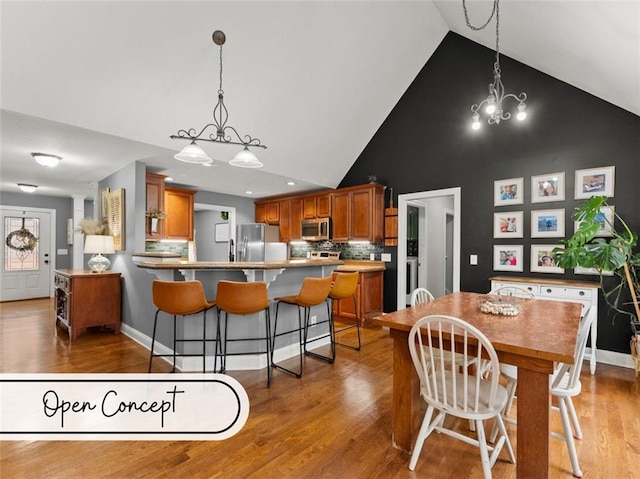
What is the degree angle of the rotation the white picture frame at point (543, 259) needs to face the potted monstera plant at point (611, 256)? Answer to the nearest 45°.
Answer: approximately 45° to its left

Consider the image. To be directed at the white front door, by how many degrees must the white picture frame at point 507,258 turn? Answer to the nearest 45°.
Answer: approximately 90° to its right

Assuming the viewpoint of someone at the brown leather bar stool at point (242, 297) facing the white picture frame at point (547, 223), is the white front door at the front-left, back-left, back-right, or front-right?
back-left

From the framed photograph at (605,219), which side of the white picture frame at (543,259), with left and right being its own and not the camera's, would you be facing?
left

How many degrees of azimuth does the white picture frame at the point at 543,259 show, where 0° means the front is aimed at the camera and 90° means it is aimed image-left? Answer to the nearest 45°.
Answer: approximately 0°

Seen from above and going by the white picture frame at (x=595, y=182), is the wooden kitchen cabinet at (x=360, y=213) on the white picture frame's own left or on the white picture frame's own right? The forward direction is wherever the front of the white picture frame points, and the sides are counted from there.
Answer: on the white picture frame's own right

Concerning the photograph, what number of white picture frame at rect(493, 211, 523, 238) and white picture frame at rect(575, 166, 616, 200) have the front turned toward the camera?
2

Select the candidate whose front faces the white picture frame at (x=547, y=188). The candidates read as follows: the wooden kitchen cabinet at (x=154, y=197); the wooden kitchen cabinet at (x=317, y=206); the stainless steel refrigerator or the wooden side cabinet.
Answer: the wooden kitchen cabinet at (x=154, y=197)

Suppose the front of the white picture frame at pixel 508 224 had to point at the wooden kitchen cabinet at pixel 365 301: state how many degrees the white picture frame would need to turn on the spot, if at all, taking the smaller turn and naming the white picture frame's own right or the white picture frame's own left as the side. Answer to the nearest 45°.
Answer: approximately 90° to the white picture frame's own right
